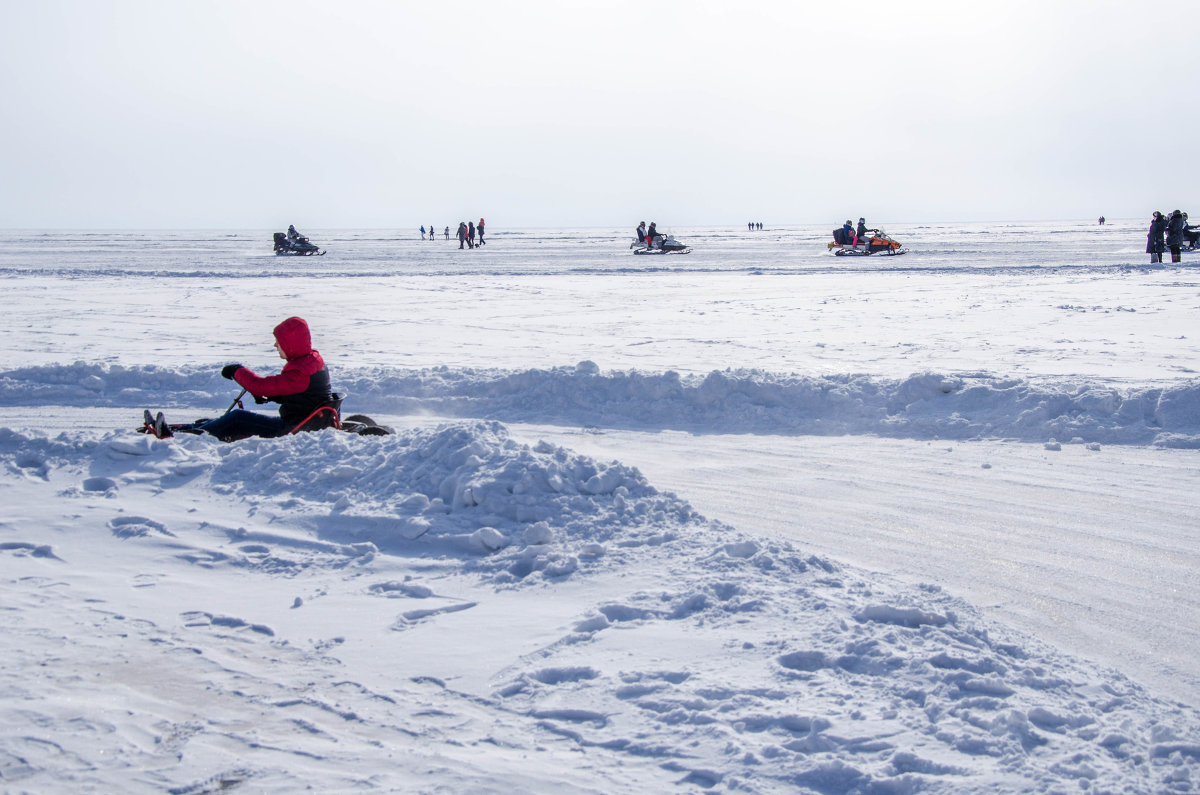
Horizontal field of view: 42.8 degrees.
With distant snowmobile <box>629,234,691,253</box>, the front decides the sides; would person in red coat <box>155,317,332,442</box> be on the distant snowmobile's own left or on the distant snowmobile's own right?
on the distant snowmobile's own right

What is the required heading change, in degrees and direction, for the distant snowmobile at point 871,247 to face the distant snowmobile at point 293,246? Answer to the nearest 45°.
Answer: approximately 180°

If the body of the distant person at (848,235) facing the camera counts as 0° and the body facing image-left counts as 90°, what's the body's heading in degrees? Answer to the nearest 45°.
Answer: approximately 270°

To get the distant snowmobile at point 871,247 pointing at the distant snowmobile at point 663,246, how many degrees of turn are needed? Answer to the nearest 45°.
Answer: approximately 180°

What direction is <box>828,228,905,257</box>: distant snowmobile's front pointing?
to the viewer's right

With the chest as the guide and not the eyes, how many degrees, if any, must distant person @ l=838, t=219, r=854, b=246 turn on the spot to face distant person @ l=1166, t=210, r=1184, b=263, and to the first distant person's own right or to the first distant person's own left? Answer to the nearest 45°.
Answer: approximately 45° to the first distant person's own right

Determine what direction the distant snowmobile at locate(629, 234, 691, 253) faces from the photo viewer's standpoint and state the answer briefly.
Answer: facing to the right of the viewer

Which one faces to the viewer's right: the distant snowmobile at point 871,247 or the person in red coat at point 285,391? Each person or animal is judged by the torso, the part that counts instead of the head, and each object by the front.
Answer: the distant snowmobile

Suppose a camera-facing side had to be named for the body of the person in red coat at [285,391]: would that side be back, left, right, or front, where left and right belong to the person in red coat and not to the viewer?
left

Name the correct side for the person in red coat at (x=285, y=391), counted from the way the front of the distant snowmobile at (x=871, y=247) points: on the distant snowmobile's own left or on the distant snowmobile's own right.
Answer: on the distant snowmobile's own right

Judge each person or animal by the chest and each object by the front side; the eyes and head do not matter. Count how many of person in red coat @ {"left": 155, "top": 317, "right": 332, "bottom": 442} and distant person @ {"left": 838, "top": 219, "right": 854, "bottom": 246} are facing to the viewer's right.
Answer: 1
